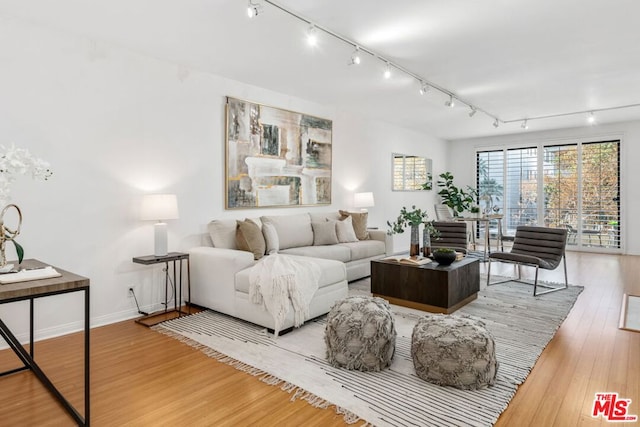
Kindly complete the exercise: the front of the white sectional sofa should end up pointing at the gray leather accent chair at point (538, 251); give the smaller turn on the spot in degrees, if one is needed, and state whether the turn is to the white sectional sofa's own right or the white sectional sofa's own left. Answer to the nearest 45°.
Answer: approximately 45° to the white sectional sofa's own left

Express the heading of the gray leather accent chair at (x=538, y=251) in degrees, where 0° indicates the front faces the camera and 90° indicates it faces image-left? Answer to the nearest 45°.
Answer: approximately 45°

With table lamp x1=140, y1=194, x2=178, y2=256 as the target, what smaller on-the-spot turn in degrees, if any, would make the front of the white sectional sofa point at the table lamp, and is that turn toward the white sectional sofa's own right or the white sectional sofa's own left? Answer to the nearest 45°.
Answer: approximately 135° to the white sectional sofa's own right

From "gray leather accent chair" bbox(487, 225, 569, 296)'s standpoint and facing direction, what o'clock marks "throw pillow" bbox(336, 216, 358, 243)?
The throw pillow is roughly at 1 o'clock from the gray leather accent chair.

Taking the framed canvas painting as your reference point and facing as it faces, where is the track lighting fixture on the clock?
The track lighting fixture is roughly at 12 o'clock from the framed canvas painting.

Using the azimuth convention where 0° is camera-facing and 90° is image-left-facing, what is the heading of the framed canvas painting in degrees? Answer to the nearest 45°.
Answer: approximately 315°

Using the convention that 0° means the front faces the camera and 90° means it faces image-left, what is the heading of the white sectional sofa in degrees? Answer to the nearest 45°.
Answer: approximately 315°

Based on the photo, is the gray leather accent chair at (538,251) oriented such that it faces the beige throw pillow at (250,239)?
yes

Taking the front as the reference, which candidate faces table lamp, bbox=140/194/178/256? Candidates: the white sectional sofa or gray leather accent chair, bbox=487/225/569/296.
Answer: the gray leather accent chair
